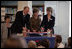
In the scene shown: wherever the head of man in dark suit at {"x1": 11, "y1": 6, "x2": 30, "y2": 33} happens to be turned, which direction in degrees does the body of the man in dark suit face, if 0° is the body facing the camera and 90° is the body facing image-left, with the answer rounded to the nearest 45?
approximately 315°
